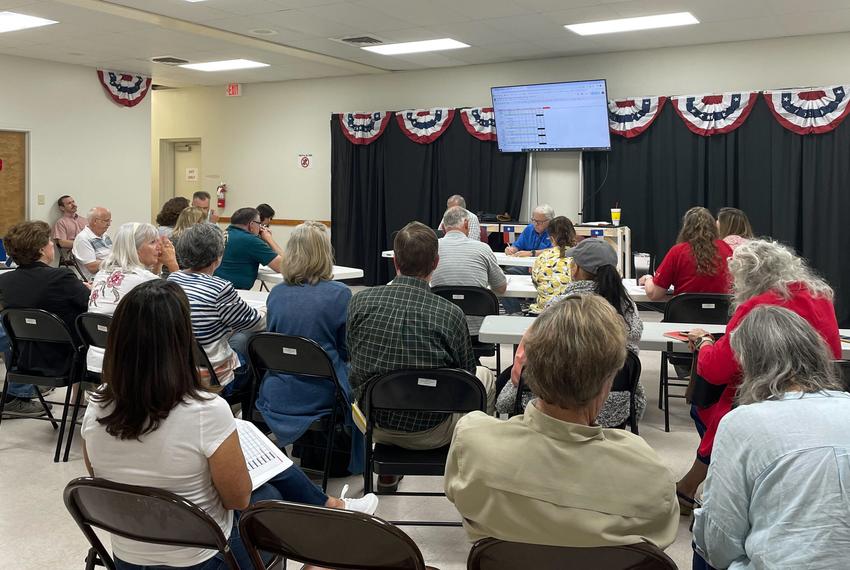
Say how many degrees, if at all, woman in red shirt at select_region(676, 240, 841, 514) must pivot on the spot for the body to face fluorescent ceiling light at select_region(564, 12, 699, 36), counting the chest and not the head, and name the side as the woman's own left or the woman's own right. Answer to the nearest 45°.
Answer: approximately 45° to the woman's own right

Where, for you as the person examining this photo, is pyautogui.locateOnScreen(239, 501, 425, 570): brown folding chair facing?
facing away from the viewer and to the right of the viewer

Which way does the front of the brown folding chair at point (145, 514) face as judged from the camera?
facing away from the viewer and to the right of the viewer

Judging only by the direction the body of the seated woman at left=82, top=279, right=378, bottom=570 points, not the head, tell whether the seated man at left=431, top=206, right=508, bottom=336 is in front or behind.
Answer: in front

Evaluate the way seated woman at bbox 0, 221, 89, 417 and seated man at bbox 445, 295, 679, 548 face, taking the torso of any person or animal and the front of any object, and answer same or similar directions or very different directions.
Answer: same or similar directions

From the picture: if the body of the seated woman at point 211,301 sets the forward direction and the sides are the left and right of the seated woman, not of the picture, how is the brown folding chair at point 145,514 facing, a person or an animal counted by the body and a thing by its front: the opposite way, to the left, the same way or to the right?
the same way

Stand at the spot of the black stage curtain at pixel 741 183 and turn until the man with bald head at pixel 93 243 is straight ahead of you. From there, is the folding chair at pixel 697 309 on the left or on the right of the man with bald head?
left

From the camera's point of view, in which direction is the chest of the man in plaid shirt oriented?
away from the camera

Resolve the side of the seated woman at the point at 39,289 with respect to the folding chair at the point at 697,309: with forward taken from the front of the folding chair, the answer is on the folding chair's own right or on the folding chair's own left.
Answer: on the folding chair's own left

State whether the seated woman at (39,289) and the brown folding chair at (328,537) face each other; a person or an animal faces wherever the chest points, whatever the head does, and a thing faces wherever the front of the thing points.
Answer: no

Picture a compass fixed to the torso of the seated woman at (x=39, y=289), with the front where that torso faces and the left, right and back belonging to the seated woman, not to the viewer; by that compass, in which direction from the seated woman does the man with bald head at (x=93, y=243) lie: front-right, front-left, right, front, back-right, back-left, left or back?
front-left

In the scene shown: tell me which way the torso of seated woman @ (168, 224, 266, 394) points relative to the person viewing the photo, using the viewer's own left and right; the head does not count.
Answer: facing away from the viewer and to the right of the viewer

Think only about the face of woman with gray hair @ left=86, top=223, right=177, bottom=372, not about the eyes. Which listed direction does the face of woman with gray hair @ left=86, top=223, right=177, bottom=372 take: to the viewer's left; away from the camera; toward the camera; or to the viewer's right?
to the viewer's right

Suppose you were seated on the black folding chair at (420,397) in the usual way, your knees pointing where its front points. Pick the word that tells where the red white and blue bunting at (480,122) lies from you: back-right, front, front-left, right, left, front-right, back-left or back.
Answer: front

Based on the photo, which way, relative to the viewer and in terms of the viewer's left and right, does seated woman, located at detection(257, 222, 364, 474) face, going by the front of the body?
facing away from the viewer
